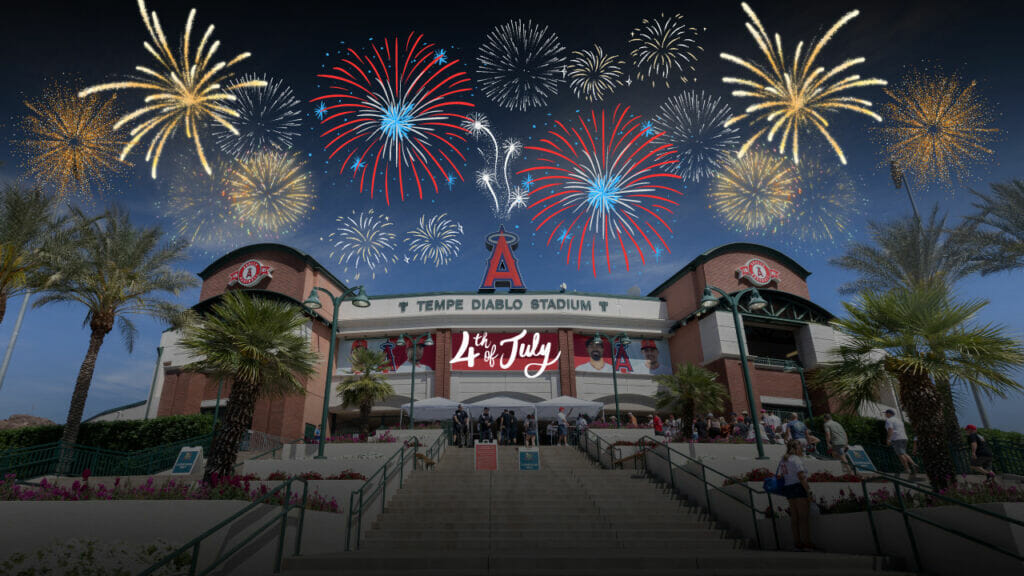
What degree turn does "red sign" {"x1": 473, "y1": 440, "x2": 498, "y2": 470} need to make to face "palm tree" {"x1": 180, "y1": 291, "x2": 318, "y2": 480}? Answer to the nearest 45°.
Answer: approximately 90° to its right

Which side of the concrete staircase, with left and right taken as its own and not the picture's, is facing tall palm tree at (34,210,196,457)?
right

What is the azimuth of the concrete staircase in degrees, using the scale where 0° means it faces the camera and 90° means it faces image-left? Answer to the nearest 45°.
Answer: approximately 0°

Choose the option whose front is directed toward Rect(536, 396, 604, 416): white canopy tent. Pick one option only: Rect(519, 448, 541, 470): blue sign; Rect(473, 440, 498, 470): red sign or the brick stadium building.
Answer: the brick stadium building

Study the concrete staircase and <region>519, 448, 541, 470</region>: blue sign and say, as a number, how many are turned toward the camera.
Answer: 2

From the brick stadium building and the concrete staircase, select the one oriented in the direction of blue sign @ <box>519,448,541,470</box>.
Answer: the brick stadium building

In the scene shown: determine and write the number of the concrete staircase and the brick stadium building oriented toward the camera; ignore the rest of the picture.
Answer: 2

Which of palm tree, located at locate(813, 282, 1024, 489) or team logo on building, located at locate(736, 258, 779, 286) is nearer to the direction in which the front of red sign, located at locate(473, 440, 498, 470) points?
the palm tree

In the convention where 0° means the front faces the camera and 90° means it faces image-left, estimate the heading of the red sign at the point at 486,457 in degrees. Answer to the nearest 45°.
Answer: approximately 0°

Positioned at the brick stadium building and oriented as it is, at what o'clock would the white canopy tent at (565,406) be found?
The white canopy tent is roughly at 12 o'clock from the brick stadium building.
